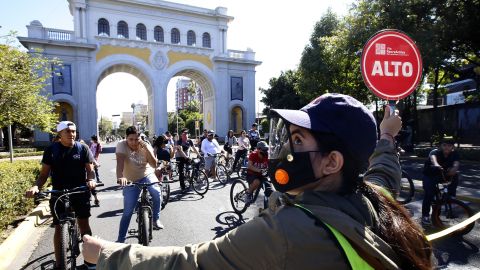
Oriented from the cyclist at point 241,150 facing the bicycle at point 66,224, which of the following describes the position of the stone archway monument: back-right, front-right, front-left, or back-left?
back-right

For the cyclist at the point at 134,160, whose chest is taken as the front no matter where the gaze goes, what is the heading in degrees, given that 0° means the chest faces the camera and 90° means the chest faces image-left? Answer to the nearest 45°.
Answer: approximately 0°

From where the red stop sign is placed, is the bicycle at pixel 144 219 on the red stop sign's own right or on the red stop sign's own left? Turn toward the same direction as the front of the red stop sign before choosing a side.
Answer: on the red stop sign's own right
